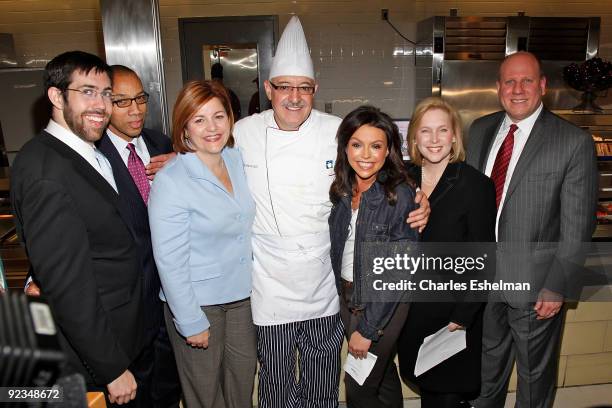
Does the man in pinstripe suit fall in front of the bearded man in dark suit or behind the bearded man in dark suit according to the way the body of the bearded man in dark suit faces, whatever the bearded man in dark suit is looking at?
in front

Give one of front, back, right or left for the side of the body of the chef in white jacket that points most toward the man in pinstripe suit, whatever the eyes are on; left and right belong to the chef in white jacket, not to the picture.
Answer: left

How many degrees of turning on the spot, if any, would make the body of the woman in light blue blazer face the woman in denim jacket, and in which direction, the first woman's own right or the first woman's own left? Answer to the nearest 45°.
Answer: approximately 45° to the first woman's own left

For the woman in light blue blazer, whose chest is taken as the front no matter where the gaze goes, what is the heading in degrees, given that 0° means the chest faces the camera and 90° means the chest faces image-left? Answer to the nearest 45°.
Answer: approximately 315°
